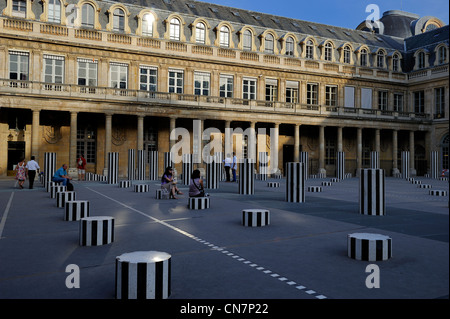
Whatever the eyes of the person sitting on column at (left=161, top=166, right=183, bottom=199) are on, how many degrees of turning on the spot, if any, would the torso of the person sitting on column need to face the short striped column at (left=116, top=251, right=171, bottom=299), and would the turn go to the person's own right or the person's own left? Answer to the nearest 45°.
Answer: approximately 45° to the person's own right

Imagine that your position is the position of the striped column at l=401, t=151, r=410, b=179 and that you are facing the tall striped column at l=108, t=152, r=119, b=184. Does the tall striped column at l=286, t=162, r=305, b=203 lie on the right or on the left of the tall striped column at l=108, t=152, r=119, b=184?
left

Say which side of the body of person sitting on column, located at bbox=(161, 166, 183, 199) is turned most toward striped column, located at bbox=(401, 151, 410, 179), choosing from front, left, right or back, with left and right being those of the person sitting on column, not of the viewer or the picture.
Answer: left

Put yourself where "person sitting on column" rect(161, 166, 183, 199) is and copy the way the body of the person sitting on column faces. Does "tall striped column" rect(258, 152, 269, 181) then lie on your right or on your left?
on your left

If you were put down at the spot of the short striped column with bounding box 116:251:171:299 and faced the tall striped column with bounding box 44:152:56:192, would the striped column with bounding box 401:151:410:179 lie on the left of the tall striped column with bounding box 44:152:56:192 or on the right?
right

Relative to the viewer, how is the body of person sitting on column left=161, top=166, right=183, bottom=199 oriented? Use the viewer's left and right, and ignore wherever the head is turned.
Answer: facing the viewer and to the right of the viewer

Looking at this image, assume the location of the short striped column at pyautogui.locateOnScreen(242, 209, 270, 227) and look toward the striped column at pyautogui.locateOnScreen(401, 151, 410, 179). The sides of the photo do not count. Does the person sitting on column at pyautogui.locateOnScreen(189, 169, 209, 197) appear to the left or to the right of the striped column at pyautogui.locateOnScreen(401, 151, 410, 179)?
left
